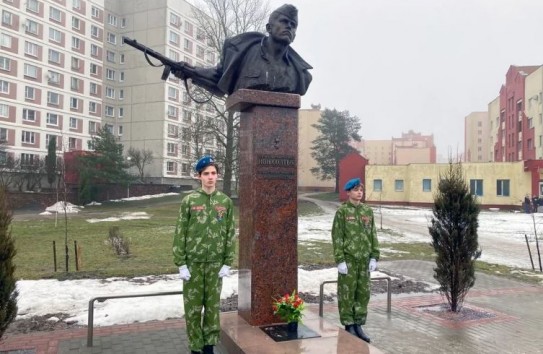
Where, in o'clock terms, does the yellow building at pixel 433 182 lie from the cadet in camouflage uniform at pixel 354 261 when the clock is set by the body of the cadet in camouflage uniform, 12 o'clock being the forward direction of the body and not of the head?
The yellow building is roughly at 8 o'clock from the cadet in camouflage uniform.

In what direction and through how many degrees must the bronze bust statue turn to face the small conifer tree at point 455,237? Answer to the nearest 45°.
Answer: approximately 45° to its left

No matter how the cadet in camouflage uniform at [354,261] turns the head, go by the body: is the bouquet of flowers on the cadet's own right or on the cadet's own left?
on the cadet's own right

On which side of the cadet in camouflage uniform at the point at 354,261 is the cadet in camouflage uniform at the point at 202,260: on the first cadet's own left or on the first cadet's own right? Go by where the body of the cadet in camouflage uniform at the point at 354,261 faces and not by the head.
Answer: on the first cadet's own right

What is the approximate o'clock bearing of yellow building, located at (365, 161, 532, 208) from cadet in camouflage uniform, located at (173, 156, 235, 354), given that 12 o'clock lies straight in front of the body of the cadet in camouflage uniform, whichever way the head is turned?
The yellow building is roughly at 7 o'clock from the cadet in camouflage uniform.

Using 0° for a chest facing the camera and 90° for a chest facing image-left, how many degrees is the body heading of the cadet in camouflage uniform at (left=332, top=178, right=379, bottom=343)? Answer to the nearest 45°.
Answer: approximately 315°

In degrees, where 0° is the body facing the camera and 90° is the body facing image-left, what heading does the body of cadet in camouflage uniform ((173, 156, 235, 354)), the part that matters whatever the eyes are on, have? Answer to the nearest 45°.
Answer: approximately 0°
